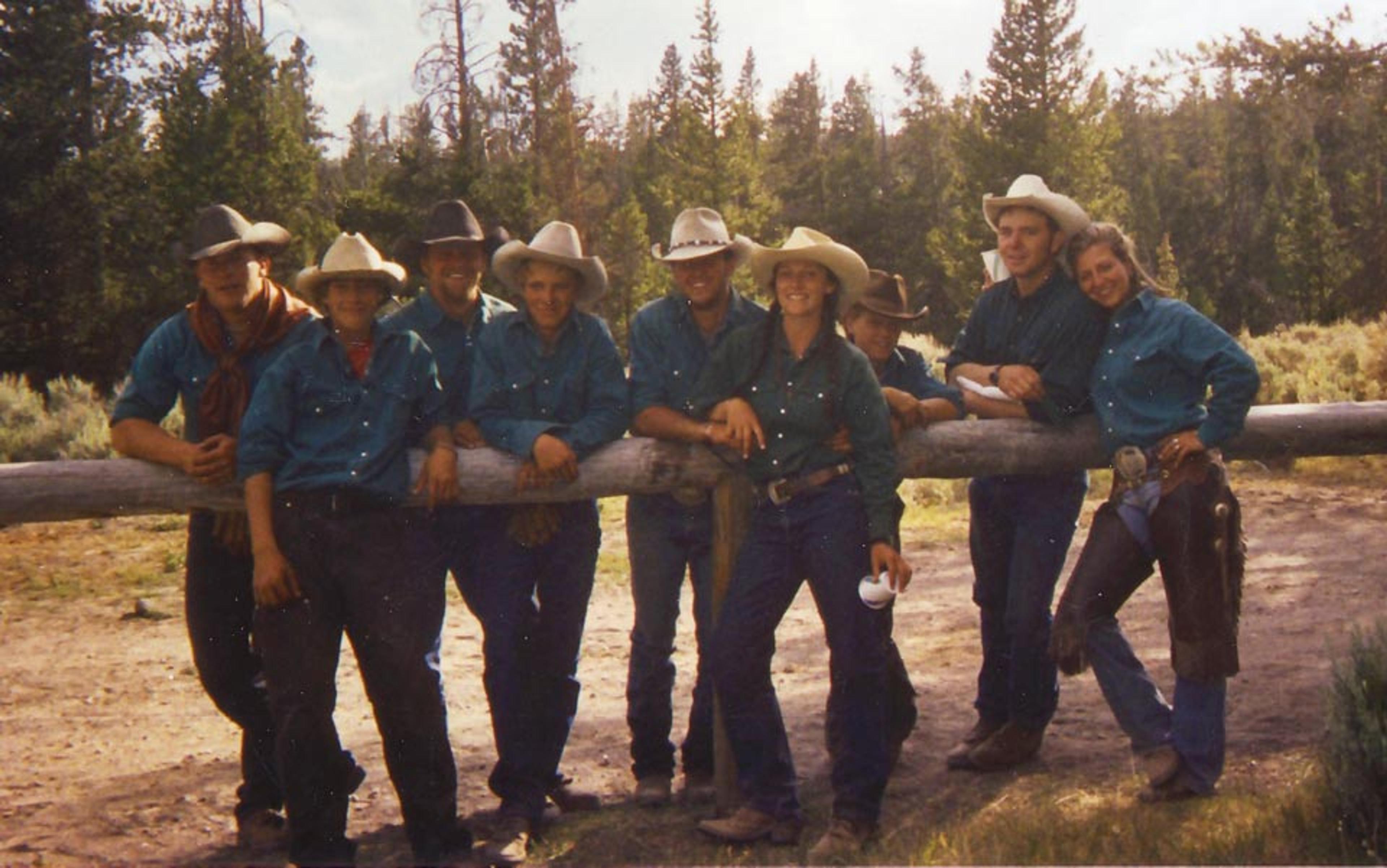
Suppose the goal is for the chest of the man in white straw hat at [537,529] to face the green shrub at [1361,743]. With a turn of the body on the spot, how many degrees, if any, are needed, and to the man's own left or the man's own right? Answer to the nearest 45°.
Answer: approximately 45° to the man's own left

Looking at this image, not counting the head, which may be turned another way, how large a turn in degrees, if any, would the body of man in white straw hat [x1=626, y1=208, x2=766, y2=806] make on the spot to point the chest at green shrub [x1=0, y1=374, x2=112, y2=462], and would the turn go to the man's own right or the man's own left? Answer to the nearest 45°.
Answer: approximately 135° to the man's own right

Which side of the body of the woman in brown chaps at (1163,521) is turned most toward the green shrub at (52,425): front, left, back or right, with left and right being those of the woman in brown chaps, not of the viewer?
right

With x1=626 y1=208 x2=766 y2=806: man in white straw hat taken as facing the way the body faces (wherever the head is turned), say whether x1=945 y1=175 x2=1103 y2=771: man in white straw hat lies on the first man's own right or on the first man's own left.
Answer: on the first man's own left
